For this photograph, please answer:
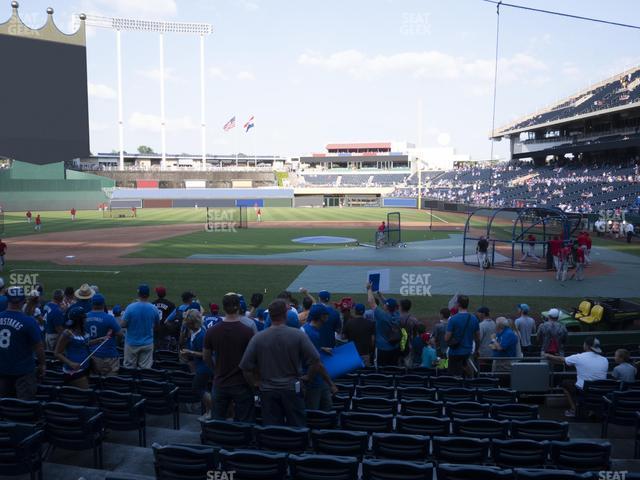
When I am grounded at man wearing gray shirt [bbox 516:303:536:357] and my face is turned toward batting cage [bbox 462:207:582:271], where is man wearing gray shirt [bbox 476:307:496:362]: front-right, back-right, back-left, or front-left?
back-left

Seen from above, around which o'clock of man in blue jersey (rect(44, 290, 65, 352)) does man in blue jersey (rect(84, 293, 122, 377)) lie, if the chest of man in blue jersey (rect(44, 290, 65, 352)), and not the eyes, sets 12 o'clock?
man in blue jersey (rect(84, 293, 122, 377)) is roughly at 4 o'clock from man in blue jersey (rect(44, 290, 65, 352)).

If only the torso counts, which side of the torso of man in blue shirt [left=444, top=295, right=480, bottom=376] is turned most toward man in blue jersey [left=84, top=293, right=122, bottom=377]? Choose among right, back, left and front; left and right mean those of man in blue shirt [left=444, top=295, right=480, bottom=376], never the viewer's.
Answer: left

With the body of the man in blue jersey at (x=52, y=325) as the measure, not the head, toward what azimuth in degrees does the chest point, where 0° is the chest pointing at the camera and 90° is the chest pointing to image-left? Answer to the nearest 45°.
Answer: approximately 225°

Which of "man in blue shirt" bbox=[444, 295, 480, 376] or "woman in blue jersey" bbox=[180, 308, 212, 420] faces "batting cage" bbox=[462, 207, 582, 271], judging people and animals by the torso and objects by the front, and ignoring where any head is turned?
the man in blue shirt

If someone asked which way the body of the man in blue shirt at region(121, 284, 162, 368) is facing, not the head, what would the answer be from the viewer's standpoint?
away from the camera

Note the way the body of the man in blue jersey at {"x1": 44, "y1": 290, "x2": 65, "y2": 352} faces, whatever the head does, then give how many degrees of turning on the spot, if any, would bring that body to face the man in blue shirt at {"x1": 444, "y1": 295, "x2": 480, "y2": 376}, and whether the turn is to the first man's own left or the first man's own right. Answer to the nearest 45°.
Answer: approximately 90° to the first man's own right

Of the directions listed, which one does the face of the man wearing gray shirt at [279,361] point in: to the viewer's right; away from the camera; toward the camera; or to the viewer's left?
away from the camera

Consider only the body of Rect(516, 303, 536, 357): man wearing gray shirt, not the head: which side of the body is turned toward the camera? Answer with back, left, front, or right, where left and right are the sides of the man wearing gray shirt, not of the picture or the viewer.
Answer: back

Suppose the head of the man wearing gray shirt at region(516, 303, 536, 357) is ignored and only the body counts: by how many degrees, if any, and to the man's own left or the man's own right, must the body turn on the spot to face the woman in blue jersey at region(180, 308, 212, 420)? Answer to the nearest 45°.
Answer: approximately 135° to the man's own left

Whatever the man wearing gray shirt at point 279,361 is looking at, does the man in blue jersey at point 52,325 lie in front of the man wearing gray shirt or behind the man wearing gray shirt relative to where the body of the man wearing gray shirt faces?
in front

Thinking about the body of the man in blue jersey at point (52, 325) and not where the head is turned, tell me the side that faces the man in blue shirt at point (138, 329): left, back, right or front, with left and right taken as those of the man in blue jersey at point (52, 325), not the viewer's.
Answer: right

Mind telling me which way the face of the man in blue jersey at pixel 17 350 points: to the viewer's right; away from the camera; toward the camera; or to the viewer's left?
away from the camera

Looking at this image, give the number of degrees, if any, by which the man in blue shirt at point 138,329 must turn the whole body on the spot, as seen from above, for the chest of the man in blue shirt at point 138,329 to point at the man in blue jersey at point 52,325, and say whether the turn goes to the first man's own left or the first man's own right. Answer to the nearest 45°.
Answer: approximately 45° to the first man's own left

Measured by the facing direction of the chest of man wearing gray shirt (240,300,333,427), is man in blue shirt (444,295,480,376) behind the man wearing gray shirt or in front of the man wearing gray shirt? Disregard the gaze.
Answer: in front
